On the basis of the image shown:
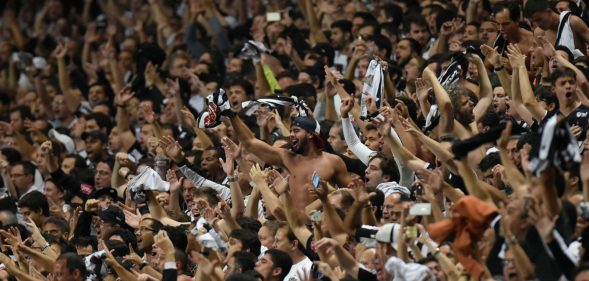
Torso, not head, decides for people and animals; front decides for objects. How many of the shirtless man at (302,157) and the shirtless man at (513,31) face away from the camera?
0

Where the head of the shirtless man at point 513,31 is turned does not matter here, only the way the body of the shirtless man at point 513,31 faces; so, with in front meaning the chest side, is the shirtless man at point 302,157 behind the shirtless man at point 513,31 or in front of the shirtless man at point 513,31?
in front

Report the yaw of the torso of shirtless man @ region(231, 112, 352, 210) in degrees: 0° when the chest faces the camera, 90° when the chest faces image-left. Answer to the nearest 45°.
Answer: approximately 45°

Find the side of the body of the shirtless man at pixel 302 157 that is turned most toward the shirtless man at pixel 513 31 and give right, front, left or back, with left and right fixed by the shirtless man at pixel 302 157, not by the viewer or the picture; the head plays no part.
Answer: back
